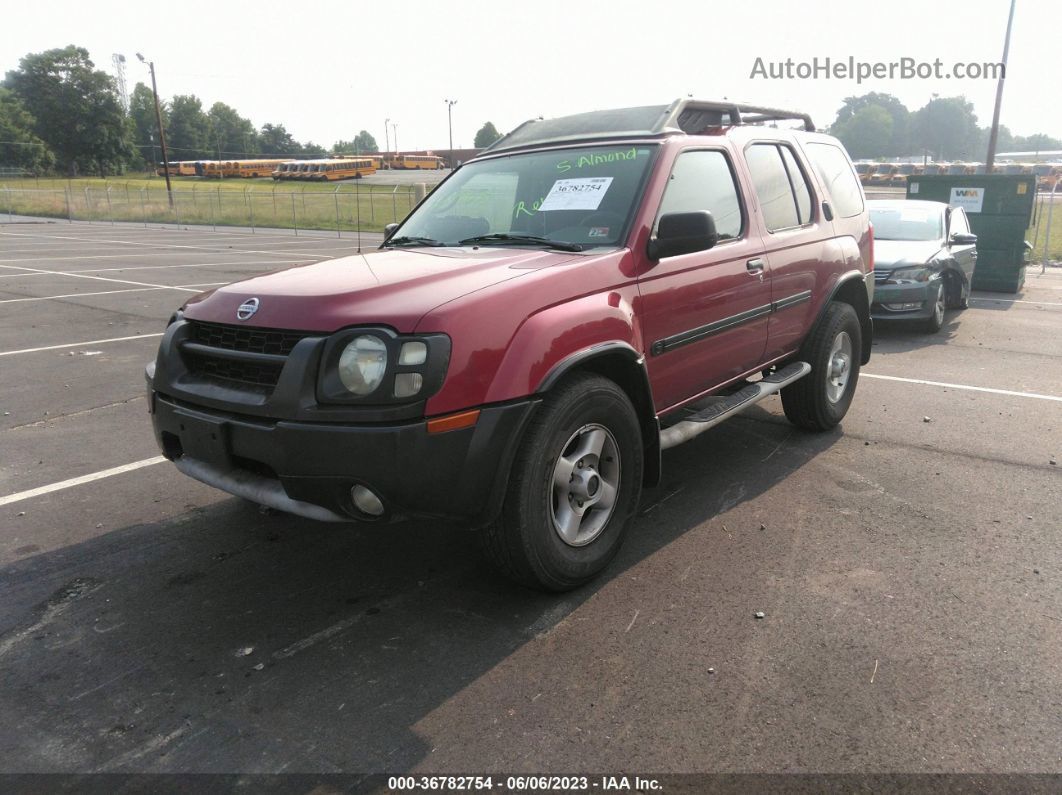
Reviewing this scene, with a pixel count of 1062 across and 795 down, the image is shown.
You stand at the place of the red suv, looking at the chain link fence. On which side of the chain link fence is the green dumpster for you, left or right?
right

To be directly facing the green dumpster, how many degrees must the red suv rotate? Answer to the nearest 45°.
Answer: approximately 180°

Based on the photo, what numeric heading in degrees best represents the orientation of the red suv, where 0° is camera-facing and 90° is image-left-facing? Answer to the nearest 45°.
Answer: approximately 45°

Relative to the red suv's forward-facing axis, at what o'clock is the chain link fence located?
The chain link fence is roughly at 4 o'clock from the red suv.
